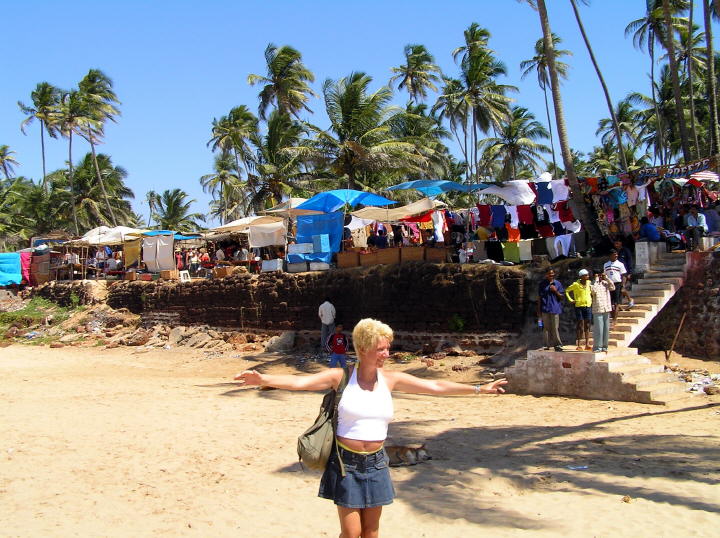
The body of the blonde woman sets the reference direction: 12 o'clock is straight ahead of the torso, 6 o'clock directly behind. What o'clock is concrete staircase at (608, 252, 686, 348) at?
The concrete staircase is roughly at 7 o'clock from the blonde woman.

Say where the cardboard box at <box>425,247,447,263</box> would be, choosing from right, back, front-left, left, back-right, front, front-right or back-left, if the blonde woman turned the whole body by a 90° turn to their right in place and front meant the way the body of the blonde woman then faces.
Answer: right

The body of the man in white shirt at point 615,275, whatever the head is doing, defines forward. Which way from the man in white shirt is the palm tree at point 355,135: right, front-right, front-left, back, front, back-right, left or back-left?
back-right

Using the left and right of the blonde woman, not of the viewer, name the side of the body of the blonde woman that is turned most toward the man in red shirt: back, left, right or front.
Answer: back

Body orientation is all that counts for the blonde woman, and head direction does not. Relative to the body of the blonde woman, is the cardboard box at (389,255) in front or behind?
behind

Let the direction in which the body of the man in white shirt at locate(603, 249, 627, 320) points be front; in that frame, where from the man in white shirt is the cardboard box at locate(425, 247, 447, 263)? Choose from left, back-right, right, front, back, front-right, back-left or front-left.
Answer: back-right

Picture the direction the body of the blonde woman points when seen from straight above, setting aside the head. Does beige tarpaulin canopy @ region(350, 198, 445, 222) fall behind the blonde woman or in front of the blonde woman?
behind

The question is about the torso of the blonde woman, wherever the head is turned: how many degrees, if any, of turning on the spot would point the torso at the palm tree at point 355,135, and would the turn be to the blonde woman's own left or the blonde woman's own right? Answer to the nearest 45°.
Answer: approximately 180°

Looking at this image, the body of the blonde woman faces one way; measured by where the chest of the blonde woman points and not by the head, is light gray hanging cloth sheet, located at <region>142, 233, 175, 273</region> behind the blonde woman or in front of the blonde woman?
behind

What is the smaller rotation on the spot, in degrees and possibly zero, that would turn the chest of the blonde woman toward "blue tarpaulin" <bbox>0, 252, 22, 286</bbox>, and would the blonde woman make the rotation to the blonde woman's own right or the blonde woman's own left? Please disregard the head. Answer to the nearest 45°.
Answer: approximately 135° to the blonde woman's own right

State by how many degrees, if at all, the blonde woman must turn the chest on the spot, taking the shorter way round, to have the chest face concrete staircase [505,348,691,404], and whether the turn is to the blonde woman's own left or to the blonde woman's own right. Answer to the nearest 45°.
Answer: approximately 135° to the blonde woman's own left

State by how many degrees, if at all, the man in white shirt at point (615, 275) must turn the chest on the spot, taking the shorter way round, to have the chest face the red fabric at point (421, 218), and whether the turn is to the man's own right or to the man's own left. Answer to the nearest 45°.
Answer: approximately 135° to the man's own right

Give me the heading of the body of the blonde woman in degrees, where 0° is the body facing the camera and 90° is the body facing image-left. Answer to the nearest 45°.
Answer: approximately 0°
